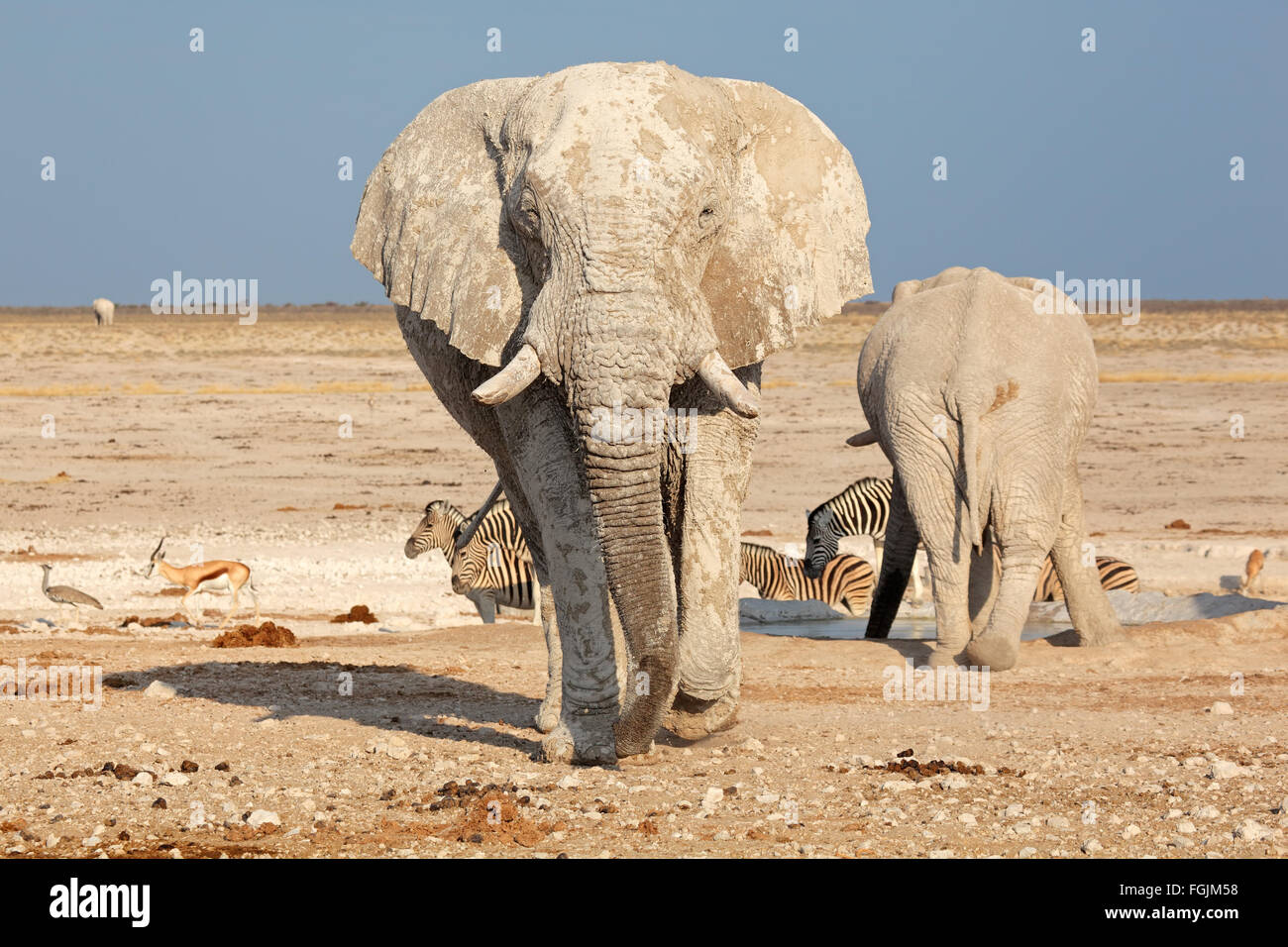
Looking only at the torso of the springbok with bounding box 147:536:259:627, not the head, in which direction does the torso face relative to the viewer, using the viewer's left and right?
facing to the left of the viewer

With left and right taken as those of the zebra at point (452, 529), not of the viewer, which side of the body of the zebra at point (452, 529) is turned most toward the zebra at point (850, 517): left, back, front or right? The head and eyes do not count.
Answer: back

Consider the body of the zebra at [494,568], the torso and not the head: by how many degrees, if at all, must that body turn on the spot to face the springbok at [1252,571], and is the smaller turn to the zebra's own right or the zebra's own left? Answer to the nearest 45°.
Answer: approximately 180°

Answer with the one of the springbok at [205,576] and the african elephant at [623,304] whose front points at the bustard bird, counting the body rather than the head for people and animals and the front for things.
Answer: the springbok

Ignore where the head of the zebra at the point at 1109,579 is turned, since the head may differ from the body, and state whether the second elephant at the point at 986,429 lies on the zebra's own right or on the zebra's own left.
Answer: on the zebra's own left

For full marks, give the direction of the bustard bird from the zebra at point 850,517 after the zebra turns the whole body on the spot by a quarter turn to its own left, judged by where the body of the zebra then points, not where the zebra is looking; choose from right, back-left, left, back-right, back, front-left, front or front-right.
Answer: front-right

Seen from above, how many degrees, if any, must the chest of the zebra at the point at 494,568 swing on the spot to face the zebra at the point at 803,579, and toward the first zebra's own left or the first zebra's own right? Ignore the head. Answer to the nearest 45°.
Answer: approximately 180°

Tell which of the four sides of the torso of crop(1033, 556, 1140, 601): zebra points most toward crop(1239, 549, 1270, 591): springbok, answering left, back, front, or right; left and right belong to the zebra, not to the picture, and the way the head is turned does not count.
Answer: back

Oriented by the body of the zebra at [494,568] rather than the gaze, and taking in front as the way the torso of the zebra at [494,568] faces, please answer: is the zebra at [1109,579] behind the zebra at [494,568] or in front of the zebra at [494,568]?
behind

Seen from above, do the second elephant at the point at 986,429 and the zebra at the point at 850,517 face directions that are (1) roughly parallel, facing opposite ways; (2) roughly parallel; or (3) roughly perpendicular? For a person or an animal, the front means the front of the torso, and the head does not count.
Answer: roughly perpendicular

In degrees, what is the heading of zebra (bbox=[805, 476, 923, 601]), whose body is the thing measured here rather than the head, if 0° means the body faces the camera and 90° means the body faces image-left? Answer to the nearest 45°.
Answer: approximately 90°

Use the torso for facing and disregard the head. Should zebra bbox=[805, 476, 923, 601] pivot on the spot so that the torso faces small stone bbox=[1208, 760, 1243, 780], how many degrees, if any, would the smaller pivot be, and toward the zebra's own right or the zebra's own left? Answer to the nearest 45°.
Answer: approximately 90° to the zebra's own left

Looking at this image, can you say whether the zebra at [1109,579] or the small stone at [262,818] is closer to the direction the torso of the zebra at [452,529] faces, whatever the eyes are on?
the small stone

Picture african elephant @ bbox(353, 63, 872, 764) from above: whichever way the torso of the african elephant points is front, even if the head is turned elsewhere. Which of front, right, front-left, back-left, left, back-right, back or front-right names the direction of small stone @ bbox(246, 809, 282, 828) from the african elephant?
front-right

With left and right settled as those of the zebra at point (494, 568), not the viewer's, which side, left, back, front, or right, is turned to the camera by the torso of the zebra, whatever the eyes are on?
left
